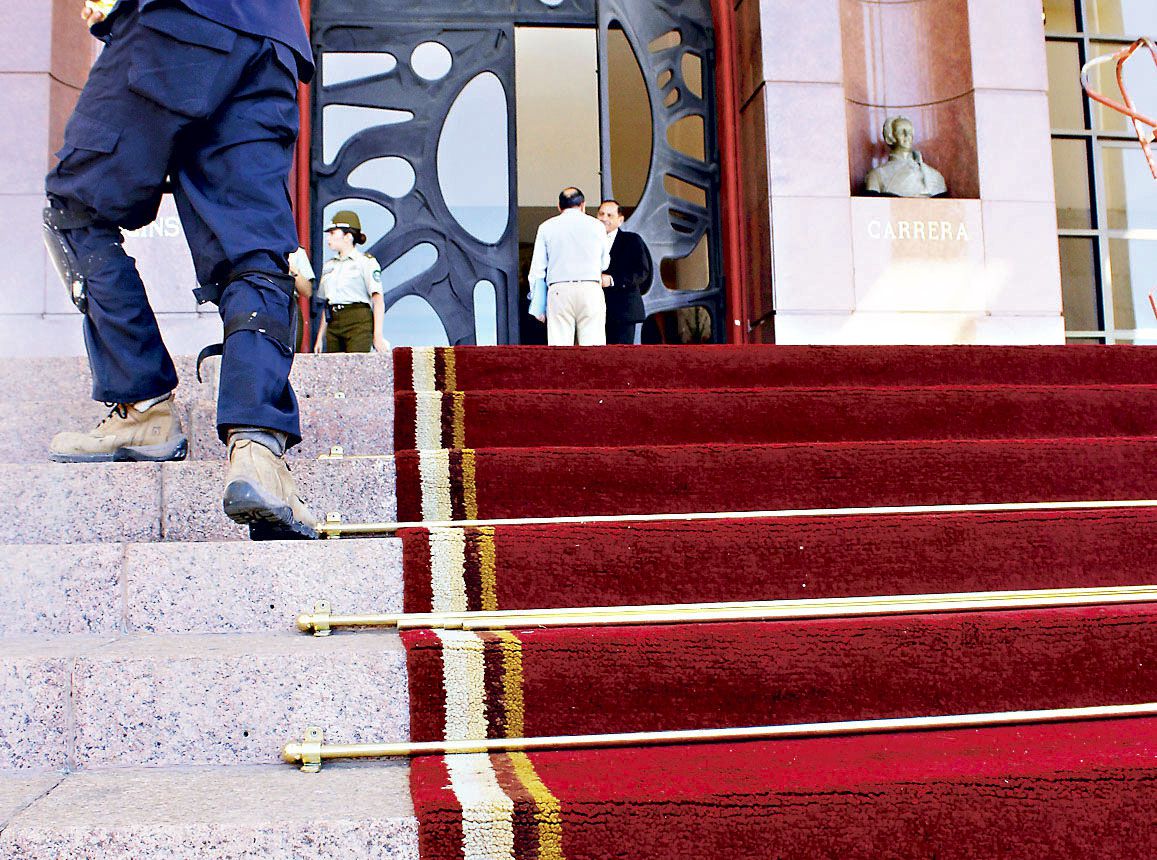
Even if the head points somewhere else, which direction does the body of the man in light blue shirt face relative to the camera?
away from the camera

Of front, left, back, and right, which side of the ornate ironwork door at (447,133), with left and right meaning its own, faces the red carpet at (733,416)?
front

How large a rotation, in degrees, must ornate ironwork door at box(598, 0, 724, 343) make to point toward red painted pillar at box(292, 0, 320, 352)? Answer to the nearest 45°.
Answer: approximately 45° to its right

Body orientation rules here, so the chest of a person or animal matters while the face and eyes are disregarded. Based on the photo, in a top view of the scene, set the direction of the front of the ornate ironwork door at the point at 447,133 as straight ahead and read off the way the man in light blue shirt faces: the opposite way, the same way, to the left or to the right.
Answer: the opposite way

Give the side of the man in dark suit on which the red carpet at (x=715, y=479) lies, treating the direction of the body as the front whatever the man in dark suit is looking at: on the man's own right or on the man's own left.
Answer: on the man's own left

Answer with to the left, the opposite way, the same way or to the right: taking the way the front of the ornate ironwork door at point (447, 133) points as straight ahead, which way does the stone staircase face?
the same way

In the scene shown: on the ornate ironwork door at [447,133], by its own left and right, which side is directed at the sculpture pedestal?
left

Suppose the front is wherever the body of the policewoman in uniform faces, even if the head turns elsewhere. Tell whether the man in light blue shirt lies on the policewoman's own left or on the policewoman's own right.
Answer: on the policewoman's own left

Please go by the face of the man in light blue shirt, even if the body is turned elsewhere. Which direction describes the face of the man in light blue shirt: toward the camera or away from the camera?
away from the camera

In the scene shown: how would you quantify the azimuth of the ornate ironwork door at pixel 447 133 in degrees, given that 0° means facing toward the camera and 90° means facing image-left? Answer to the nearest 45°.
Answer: approximately 0°

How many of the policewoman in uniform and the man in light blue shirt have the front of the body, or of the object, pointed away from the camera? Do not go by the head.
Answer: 1

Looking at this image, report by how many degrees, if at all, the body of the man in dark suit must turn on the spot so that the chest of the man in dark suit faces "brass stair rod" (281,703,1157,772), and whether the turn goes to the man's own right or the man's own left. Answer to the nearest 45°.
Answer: approximately 45° to the man's own left

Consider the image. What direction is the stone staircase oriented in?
toward the camera

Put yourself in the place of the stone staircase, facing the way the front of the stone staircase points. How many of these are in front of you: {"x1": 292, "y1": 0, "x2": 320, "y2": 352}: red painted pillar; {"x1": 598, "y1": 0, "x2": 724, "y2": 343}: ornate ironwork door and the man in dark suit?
0

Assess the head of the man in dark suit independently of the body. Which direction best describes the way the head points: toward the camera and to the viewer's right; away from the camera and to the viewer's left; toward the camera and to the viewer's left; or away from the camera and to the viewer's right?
toward the camera and to the viewer's left

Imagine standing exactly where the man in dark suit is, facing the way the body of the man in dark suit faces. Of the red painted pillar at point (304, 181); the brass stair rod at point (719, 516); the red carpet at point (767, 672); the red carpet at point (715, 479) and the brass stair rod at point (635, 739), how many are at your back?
0

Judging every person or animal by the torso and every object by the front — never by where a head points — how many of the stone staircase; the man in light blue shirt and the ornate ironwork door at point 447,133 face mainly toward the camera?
2

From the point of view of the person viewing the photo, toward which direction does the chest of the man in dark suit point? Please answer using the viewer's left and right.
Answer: facing the viewer and to the left of the viewer

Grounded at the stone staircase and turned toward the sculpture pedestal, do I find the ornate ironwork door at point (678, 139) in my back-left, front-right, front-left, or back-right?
front-left
